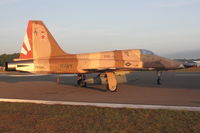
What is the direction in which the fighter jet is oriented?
to the viewer's right
